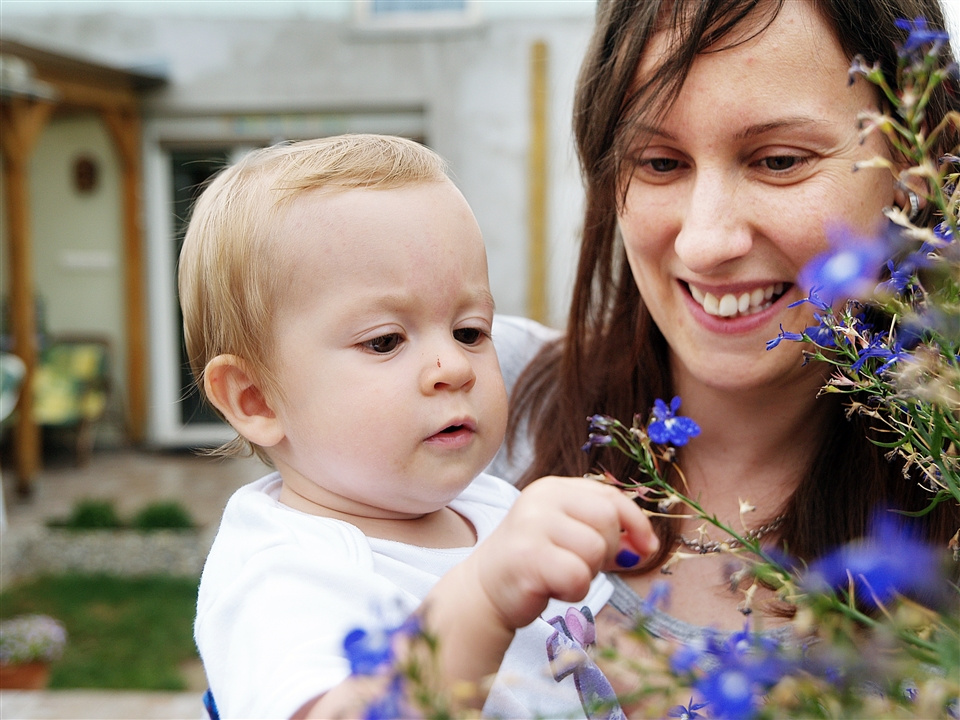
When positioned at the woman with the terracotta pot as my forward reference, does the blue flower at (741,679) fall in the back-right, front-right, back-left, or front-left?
back-left

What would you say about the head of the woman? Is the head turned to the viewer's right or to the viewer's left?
to the viewer's left

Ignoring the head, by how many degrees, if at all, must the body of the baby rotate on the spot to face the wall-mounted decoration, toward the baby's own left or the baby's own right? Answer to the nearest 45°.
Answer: approximately 135° to the baby's own left

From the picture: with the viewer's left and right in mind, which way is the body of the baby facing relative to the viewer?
facing the viewer and to the right of the viewer

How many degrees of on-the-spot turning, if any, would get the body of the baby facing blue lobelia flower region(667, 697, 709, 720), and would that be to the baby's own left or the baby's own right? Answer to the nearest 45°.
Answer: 0° — they already face it

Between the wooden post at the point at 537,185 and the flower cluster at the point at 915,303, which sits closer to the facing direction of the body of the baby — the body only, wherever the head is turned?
the flower cluster

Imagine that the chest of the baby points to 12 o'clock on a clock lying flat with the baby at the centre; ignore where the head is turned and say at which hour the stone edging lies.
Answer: The stone edging is roughly at 7 o'clock from the baby.

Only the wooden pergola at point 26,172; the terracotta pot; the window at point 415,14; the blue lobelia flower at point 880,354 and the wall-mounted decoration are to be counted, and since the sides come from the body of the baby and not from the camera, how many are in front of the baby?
1

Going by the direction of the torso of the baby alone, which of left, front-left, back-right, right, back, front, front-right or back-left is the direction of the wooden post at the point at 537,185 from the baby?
back-left

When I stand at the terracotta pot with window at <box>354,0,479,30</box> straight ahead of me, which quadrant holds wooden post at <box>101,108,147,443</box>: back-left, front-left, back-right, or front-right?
front-left

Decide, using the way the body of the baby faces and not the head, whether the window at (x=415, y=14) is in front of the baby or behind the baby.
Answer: behind

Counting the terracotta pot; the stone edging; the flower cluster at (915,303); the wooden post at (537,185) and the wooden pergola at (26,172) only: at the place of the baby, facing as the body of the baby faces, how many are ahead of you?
1

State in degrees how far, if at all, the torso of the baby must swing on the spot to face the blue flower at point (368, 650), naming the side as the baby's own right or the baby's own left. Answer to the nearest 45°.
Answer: approximately 45° to the baby's own right

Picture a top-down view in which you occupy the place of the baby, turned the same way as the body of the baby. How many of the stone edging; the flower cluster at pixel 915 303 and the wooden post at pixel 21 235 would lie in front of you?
1

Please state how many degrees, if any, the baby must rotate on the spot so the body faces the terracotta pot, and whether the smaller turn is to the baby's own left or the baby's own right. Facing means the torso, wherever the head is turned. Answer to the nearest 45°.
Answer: approximately 180°

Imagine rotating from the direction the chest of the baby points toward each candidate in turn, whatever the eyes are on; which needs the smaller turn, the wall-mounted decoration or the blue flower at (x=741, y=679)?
the blue flower

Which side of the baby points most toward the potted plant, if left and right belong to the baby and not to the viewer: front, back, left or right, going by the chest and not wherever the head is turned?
back

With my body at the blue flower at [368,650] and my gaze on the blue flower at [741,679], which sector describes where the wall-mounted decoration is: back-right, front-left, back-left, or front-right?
back-left

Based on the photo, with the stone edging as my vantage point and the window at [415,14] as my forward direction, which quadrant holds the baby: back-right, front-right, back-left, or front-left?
back-right

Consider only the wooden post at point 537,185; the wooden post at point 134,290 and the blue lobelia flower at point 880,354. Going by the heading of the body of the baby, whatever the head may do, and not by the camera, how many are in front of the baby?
1

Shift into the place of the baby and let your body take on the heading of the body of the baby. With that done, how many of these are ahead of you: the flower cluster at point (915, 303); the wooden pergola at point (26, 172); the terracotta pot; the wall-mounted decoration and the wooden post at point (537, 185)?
1
